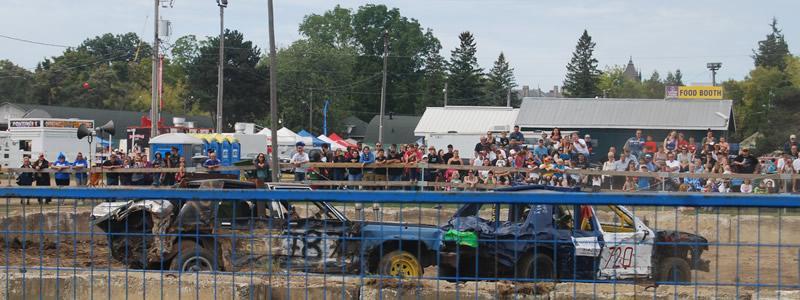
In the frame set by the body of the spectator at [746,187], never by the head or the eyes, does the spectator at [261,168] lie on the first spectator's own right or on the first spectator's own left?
on the first spectator's own right

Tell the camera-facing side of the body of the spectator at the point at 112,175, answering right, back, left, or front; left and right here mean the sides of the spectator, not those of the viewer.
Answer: front

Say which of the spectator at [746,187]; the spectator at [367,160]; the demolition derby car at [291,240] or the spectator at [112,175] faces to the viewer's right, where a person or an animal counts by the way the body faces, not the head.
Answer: the demolition derby car

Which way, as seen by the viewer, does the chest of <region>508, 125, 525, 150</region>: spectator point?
toward the camera

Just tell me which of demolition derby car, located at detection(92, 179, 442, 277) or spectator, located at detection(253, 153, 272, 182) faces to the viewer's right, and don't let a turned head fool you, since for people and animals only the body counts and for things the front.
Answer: the demolition derby car

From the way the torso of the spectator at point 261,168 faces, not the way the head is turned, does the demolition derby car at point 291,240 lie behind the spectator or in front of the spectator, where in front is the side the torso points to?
in front

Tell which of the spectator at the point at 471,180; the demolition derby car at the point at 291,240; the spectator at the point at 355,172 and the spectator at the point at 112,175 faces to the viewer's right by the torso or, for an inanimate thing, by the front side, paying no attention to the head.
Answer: the demolition derby car

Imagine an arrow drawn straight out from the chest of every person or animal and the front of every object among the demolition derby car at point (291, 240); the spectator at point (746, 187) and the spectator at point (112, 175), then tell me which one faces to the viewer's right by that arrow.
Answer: the demolition derby car

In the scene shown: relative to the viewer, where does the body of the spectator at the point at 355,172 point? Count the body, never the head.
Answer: toward the camera

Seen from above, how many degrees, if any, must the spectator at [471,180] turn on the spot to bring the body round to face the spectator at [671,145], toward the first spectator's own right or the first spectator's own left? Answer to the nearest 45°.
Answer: approximately 90° to the first spectator's own left

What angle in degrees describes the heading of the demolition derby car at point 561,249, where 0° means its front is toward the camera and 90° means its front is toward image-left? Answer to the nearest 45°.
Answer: approximately 270°

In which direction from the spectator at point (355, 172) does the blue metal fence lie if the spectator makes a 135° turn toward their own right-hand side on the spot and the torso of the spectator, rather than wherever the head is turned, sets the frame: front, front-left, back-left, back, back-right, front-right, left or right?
back-left

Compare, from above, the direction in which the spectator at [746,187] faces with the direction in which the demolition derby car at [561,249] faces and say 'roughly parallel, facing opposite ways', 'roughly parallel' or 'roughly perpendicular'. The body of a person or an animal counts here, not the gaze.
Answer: roughly perpendicular

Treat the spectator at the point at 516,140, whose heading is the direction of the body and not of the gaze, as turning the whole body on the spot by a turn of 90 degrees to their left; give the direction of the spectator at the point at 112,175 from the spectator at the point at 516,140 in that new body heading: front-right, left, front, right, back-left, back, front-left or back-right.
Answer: back

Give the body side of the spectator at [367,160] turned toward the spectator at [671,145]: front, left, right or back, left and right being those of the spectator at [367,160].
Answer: left
